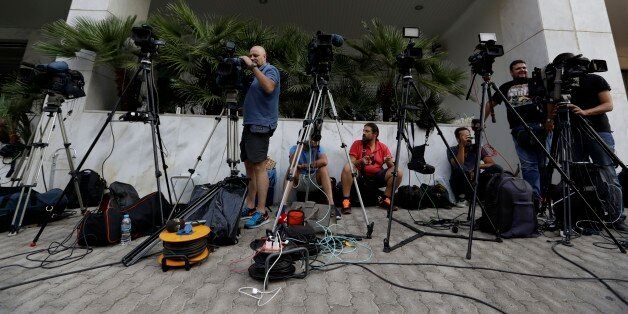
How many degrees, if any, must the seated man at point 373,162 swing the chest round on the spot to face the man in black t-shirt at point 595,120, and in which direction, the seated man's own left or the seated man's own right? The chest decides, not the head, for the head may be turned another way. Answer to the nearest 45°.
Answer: approximately 90° to the seated man's own left

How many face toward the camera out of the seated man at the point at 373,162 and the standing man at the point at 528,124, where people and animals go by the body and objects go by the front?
2

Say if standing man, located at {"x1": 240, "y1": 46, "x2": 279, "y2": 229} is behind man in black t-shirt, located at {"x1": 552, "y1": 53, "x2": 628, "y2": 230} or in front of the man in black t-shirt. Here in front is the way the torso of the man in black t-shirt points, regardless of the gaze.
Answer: in front

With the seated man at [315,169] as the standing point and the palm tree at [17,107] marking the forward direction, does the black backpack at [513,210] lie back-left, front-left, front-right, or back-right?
back-left

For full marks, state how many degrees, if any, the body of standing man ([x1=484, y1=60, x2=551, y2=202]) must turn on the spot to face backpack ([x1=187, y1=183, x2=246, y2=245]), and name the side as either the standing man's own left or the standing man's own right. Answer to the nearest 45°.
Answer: approximately 45° to the standing man's own right

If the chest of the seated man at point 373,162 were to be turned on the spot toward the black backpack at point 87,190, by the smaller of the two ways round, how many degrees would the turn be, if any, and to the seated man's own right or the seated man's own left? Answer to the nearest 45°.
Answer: approximately 90° to the seated man's own right

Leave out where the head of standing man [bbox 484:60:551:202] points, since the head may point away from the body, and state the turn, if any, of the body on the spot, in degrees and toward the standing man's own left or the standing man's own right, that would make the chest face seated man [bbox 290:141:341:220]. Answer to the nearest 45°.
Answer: approximately 45° to the standing man's own right

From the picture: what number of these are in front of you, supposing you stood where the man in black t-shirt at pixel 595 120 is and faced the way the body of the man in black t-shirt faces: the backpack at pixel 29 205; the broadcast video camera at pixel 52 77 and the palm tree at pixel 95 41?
3

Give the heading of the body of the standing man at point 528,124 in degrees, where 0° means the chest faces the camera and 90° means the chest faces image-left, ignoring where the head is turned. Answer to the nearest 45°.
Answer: approximately 0°

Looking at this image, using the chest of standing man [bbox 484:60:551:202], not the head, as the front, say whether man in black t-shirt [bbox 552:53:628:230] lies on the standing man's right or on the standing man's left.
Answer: on the standing man's left

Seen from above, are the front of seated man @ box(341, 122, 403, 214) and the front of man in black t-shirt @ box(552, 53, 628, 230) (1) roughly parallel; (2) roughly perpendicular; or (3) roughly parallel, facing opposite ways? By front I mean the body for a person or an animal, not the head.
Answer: roughly perpendicular
